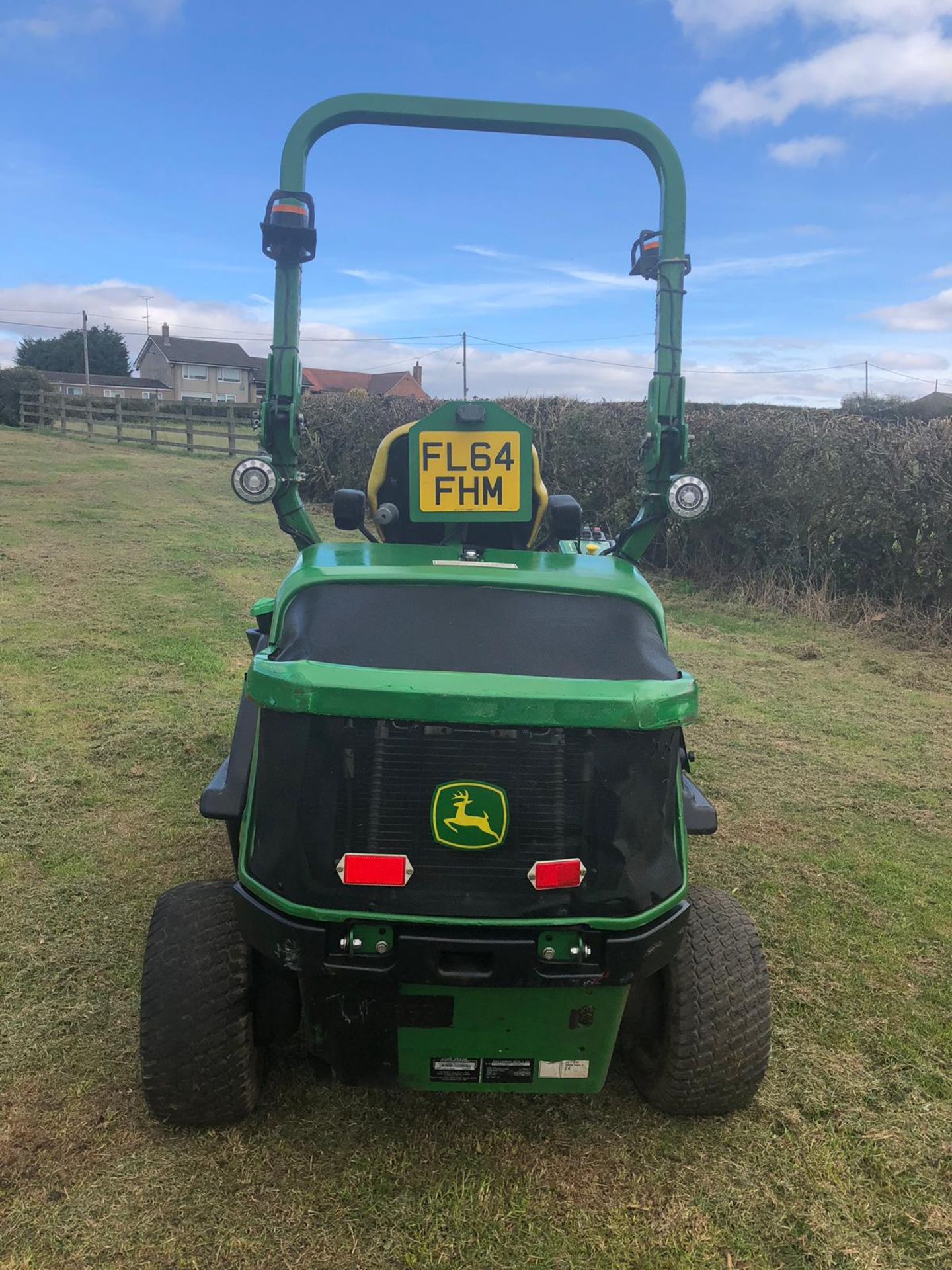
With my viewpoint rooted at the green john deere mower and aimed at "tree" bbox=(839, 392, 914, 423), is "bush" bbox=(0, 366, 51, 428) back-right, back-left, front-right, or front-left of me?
front-left

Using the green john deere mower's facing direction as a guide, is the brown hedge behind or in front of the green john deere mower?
in front

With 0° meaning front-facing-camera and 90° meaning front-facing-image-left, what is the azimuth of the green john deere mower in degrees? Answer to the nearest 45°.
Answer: approximately 180°

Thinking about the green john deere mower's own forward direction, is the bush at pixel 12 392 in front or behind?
in front

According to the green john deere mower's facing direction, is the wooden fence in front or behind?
in front

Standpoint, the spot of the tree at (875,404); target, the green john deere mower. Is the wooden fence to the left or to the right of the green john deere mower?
right
